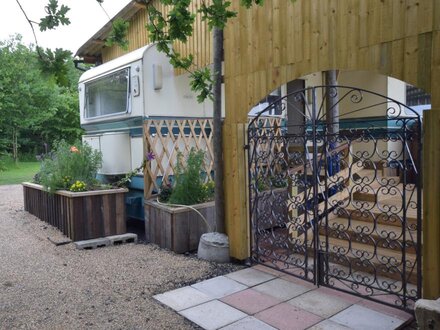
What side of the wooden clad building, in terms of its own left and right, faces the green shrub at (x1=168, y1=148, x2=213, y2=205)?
right

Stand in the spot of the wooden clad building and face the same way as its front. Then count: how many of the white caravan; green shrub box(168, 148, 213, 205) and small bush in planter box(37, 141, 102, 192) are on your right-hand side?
3

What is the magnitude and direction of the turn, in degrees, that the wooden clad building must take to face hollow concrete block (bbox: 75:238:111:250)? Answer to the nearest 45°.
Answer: approximately 90° to its right

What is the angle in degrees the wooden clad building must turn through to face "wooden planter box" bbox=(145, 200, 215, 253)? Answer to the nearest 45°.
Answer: approximately 90° to its right

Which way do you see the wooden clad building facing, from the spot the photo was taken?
facing the viewer and to the left of the viewer

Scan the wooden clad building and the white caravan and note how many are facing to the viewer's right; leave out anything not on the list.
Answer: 0

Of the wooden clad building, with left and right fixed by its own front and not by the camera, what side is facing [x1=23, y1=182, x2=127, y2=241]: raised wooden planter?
right

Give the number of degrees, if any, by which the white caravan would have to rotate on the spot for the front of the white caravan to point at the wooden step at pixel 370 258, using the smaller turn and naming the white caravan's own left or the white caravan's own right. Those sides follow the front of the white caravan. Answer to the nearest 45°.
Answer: approximately 90° to the white caravan's own left

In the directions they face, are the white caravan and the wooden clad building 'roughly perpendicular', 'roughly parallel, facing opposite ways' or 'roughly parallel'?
roughly parallel
